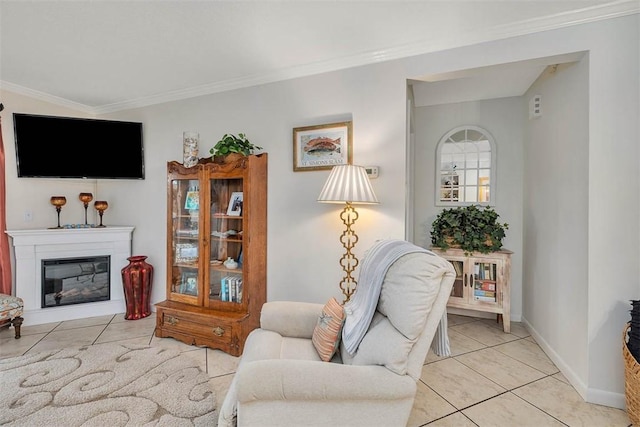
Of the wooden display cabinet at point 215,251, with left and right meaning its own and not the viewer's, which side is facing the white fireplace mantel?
right

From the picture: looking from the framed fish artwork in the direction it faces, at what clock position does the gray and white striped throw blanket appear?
The gray and white striped throw blanket is roughly at 10 o'clock from the framed fish artwork.

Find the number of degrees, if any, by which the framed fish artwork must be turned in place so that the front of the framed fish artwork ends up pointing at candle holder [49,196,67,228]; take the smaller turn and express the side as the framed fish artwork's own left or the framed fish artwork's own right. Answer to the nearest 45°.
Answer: approximately 45° to the framed fish artwork's own right

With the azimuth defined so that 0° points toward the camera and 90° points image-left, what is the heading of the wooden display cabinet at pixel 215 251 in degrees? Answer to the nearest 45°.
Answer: approximately 45°

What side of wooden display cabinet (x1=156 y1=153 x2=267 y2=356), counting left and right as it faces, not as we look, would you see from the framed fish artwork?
left

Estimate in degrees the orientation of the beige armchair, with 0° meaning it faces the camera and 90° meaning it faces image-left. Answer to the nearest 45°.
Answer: approximately 90°
